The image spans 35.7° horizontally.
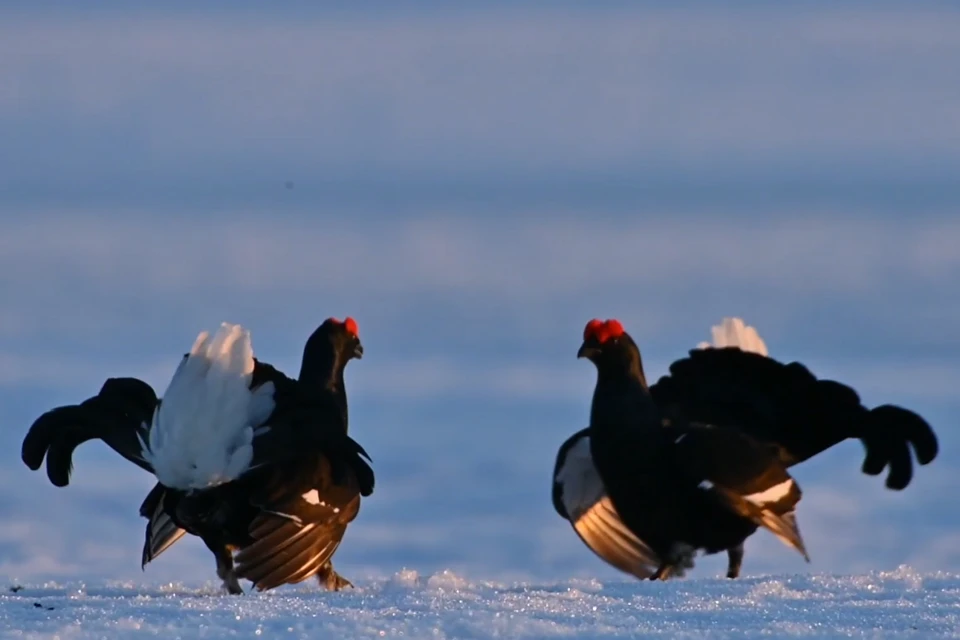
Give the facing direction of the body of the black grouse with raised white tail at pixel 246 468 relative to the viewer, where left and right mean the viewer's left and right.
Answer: facing away from the viewer and to the right of the viewer
